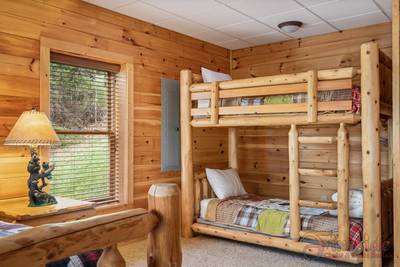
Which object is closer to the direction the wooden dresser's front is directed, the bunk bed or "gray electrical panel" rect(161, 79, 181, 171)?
the bunk bed

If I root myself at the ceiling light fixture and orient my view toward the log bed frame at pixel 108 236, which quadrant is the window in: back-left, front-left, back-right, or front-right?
front-right

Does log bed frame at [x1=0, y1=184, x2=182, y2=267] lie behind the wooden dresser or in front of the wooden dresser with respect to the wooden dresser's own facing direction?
in front

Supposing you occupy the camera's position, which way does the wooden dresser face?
facing the viewer and to the right of the viewer

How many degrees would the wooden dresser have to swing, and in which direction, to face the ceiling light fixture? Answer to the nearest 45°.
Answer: approximately 45° to its left

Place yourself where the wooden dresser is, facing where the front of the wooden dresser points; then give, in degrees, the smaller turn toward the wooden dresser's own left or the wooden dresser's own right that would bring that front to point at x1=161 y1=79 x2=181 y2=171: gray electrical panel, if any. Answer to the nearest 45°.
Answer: approximately 90° to the wooden dresser's own left

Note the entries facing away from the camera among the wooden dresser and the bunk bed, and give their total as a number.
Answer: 0

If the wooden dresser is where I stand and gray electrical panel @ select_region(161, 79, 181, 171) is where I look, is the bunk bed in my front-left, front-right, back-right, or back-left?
front-right

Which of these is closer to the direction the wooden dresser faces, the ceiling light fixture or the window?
the ceiling light fixture

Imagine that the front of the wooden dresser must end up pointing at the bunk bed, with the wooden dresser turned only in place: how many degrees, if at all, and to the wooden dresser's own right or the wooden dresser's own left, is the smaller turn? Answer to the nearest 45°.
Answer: approximately 45° to the wooden dresser's own left
